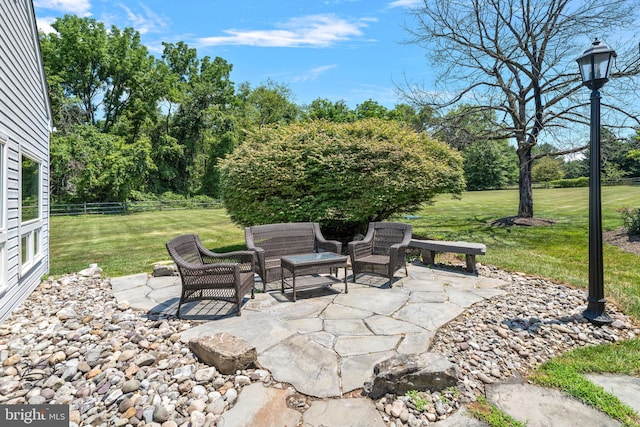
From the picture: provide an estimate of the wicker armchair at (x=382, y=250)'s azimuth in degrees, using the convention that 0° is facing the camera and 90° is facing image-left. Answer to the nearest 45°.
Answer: approximately 45°

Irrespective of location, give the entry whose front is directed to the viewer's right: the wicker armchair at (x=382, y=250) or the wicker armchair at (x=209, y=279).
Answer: the wicker armchair at (x=209, y=279)

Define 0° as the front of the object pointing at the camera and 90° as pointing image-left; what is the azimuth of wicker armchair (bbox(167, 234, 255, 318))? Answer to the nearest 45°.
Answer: approximately 270°

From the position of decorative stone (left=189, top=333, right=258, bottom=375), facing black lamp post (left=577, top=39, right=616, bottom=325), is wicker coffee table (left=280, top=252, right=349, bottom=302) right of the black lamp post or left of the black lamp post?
left

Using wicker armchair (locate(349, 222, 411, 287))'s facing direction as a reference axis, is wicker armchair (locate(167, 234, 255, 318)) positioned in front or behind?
in front

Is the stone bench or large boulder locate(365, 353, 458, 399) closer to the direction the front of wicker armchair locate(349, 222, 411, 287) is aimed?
the large boulder

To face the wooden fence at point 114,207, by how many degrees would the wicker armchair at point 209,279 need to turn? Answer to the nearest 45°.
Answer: approximately 90° to its left

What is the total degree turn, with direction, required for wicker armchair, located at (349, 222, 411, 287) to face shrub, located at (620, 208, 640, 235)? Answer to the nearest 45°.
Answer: approximately 180°
